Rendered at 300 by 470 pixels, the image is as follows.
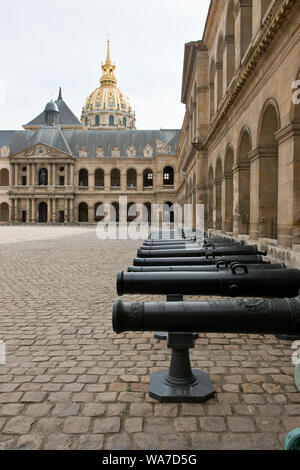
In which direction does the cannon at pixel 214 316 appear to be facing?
to the viewer's left
